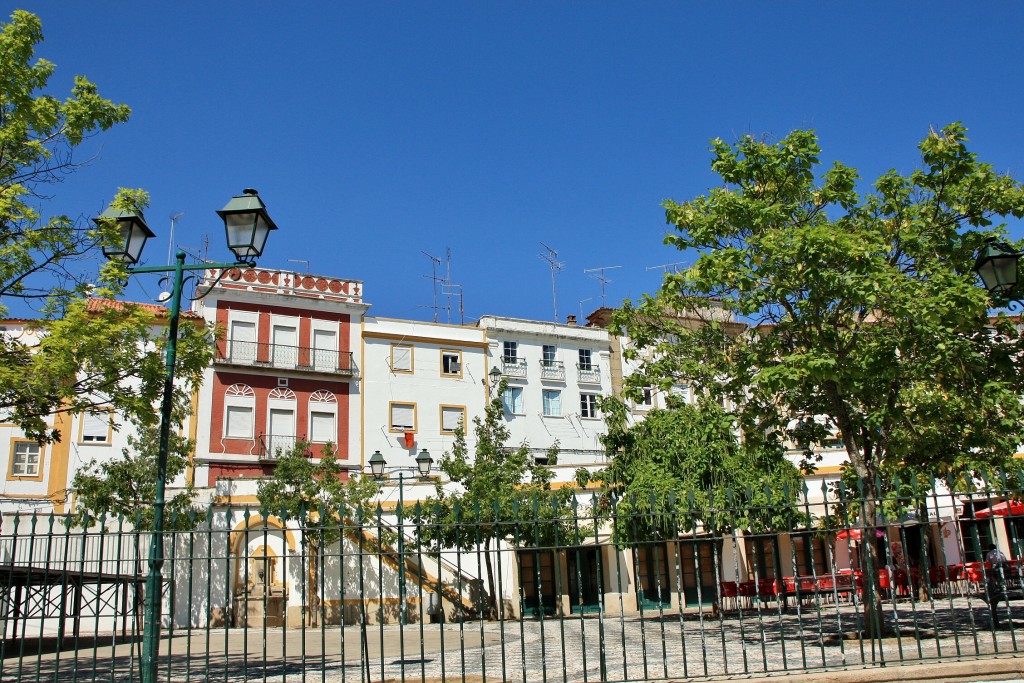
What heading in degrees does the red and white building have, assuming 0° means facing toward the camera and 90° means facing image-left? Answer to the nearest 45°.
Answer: approximately 0°

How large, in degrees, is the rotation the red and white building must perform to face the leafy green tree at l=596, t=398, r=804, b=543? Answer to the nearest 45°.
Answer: approximately 45° to its left

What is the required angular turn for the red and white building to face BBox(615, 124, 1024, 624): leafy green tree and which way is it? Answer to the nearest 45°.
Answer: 0° — it already faces it

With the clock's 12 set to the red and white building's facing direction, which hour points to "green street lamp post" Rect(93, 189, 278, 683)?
The green street lamp post is roughly at 12 o'clock from the red and white building.

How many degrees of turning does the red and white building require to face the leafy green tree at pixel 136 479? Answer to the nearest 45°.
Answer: approximately 45° to its right

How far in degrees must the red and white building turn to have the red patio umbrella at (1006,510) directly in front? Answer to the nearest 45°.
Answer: approximately 45° to its left

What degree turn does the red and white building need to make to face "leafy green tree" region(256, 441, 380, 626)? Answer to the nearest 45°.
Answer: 0° — it already faces it
